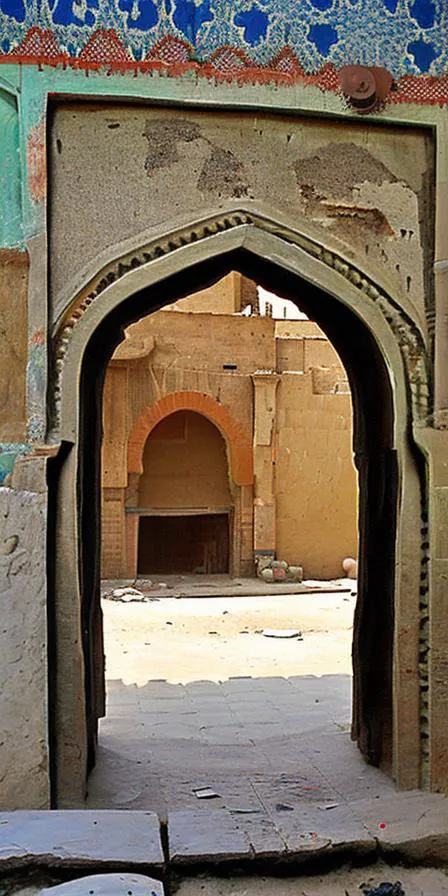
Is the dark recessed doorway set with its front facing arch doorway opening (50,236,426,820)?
yes

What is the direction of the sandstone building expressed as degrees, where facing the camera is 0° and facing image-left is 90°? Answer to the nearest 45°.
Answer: approximately 0°

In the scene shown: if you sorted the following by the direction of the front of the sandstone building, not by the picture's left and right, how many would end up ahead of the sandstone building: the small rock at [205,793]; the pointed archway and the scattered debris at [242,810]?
3

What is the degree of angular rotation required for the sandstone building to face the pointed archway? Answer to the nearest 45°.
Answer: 0° — it already faces it

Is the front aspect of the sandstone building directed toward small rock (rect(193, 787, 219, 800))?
yes

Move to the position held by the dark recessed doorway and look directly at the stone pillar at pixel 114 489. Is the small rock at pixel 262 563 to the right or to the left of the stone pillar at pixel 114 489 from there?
left

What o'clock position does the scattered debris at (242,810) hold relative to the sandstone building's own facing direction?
The scattered debris is roughly at 12 o'clock from the sandstone building.
